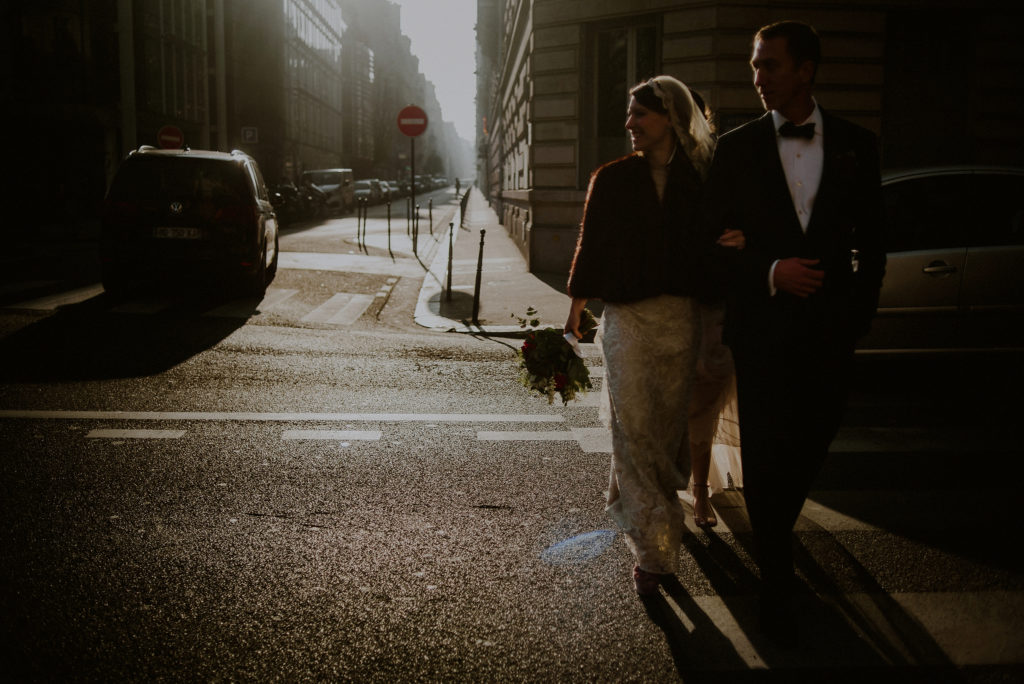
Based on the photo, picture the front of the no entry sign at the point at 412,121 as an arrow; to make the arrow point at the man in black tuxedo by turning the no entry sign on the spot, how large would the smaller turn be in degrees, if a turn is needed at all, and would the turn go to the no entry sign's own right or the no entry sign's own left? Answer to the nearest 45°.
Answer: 0° — it already faces them

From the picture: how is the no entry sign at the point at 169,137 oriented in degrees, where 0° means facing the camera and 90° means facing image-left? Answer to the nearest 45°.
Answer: approximately 0°

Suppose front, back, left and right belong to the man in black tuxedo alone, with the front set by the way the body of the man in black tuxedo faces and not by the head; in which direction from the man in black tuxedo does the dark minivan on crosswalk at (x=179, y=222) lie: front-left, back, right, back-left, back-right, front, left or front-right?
back-right

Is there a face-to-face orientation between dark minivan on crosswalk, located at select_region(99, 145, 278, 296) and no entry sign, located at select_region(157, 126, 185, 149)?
yes

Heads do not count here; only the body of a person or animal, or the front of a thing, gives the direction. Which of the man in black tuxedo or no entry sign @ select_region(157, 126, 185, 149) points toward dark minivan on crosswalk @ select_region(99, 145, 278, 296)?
the no entry sign

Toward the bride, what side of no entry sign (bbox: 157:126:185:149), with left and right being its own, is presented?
front

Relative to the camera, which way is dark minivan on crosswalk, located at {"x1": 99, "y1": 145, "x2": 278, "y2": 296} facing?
away from the camera

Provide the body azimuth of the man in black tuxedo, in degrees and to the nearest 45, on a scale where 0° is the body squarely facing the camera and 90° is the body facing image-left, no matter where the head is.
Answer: approximately 0°

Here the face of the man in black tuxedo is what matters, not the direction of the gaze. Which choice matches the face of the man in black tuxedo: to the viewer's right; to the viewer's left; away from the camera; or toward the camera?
to the viewer's left

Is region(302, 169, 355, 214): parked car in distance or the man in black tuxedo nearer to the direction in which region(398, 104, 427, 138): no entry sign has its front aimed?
the man in black tuxedo

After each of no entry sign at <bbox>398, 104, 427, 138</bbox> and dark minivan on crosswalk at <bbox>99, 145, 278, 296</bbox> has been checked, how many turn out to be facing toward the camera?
1

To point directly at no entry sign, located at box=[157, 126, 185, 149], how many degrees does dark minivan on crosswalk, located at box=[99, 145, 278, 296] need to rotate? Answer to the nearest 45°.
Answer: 0° — it already faces it

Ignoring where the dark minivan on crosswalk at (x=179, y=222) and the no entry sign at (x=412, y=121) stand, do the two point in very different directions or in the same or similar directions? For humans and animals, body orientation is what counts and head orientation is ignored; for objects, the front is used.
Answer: very different directions

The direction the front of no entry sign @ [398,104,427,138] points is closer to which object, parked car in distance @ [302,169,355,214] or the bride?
the bride

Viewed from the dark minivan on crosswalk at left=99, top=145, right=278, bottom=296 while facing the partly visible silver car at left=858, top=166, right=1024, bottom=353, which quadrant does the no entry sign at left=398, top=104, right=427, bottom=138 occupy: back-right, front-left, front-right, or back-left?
back-left

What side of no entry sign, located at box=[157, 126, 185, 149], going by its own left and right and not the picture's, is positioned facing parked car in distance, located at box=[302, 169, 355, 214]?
back

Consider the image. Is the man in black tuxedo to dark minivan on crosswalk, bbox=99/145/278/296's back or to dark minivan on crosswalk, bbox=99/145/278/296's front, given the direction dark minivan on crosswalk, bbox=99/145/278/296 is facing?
to the back

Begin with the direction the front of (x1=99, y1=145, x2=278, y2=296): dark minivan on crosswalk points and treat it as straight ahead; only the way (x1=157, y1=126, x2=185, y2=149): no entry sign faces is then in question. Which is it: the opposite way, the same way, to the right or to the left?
the opposite way
